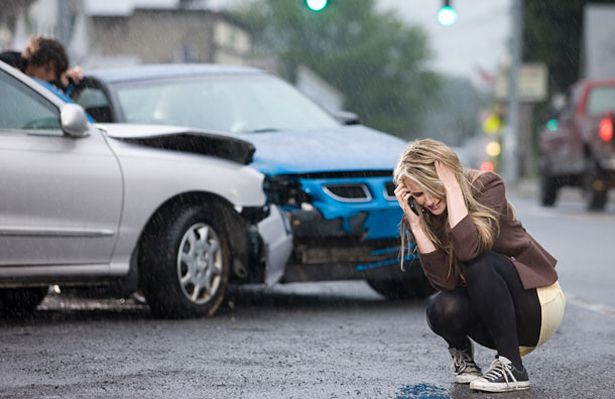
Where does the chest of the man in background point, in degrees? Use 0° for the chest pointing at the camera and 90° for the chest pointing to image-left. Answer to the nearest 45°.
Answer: approximately 315°

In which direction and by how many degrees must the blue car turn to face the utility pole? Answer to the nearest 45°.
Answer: approximately 135° to its left

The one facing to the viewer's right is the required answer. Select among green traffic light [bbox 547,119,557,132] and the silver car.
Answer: the silver car

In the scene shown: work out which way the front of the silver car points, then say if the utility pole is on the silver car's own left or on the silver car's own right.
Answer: on the silver car's own left

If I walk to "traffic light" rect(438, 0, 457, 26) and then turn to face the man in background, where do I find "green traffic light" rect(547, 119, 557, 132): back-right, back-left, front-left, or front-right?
back-left

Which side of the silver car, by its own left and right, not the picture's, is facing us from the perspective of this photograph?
right

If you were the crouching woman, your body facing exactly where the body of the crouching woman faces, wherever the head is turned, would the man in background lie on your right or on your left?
on your right
